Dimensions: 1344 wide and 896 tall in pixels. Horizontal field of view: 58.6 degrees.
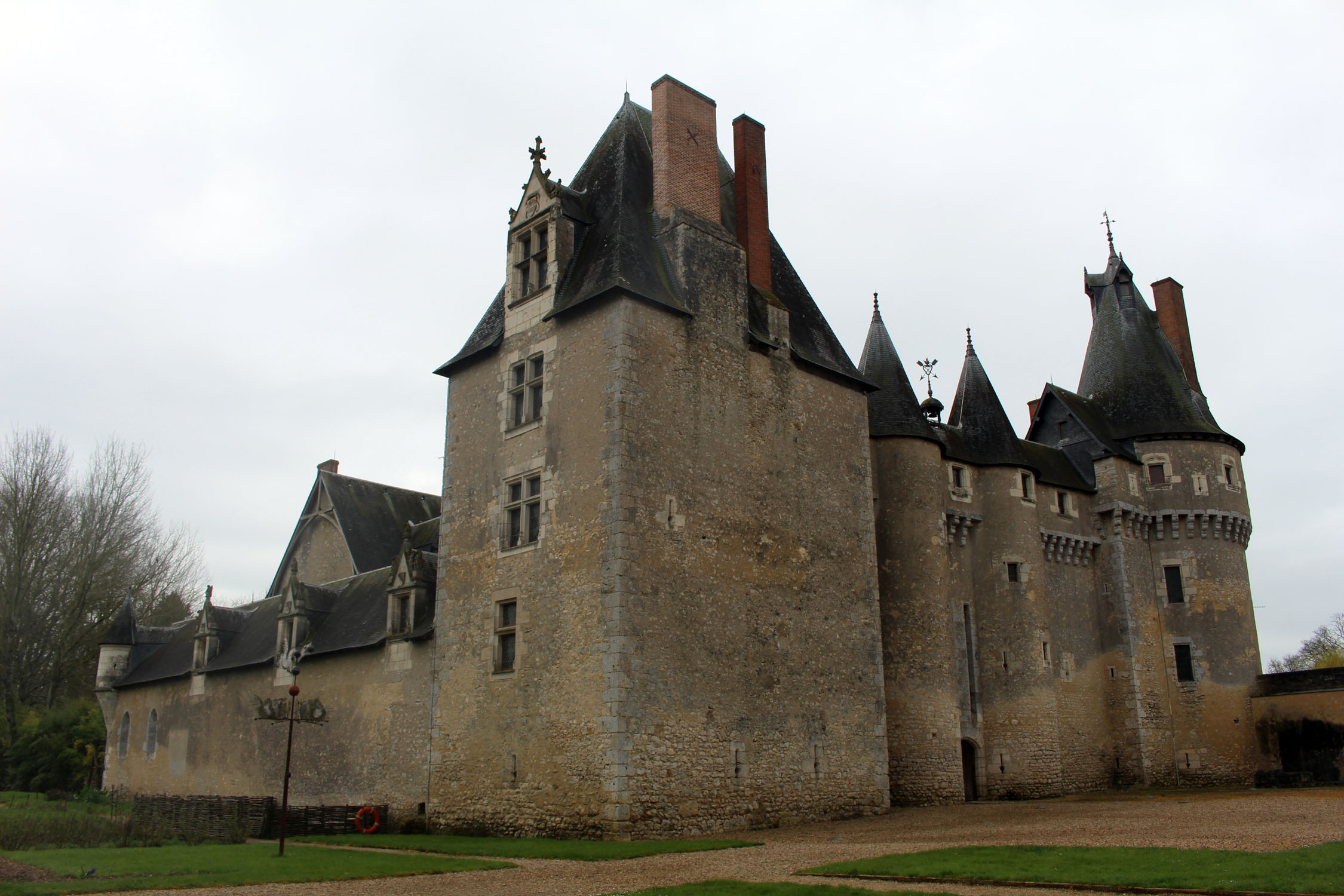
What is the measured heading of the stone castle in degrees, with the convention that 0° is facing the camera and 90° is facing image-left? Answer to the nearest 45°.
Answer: approximately 315°

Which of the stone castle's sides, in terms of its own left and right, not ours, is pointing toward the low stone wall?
left
